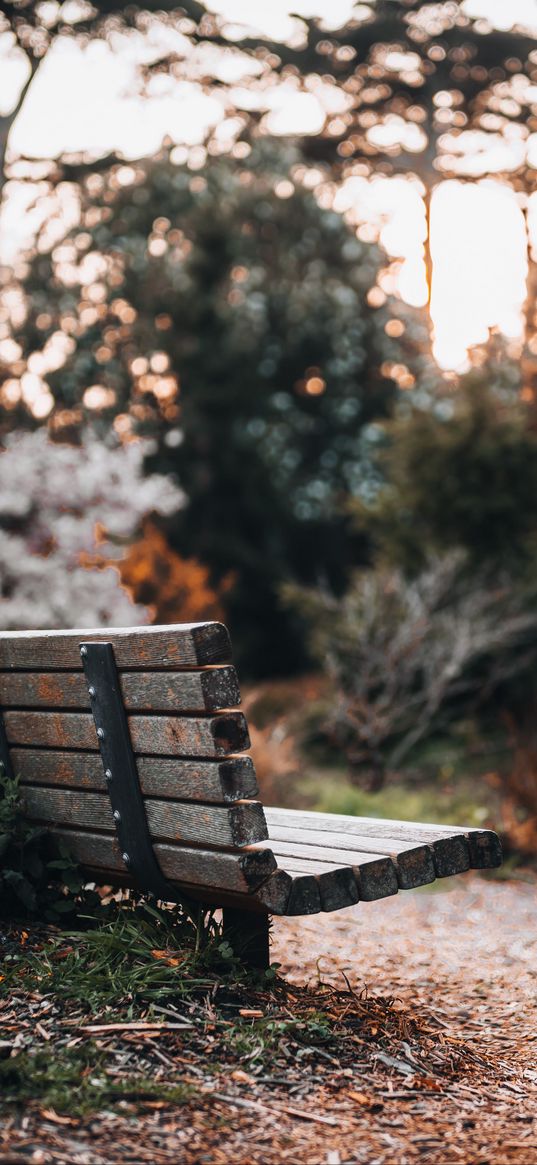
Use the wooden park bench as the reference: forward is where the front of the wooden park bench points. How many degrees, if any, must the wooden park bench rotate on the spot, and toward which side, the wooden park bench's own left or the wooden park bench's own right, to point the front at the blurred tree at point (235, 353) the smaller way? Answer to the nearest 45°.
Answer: approximately 45° to the wooden park bench's own left

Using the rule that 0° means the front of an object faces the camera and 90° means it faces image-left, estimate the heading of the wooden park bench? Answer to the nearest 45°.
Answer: approximately 225°
